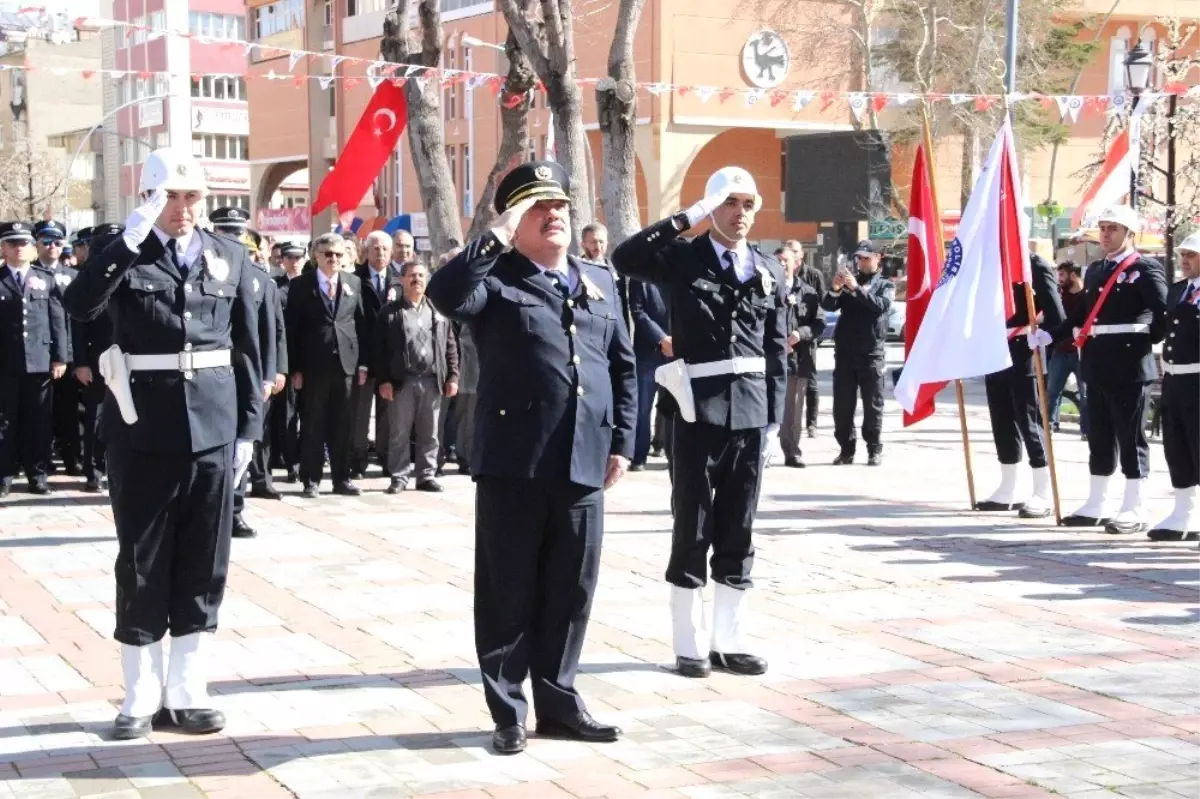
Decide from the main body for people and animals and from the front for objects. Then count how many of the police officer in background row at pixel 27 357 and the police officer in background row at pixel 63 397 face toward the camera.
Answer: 2

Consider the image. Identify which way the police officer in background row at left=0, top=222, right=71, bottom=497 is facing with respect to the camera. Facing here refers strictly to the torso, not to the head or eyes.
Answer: toward the camera

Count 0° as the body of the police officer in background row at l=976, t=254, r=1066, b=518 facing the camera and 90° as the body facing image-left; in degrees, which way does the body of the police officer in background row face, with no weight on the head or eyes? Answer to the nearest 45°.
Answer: approximately 45°

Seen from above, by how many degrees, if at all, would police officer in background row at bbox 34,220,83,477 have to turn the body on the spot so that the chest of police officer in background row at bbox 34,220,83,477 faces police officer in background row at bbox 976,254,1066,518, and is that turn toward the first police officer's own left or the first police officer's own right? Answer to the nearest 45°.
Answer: approximately 45° to the first police officer's own left

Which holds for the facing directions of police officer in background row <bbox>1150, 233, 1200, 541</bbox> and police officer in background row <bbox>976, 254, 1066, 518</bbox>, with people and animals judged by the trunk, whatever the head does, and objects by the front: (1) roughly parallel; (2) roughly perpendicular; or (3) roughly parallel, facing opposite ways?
roughly parallel

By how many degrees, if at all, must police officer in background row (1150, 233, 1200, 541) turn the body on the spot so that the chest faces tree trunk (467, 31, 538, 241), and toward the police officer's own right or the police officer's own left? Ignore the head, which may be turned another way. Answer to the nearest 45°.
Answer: approximately 90° to the police officer's own right

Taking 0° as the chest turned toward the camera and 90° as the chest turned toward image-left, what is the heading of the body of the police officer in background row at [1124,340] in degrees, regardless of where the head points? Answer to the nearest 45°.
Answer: approximately 45°

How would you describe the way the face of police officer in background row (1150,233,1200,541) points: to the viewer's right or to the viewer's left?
to the viewer's left

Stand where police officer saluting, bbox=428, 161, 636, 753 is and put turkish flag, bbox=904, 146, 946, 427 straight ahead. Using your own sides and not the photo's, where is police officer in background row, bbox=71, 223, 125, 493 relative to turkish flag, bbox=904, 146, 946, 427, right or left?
left

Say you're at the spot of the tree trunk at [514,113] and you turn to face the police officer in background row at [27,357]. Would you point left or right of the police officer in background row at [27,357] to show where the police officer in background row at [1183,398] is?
left

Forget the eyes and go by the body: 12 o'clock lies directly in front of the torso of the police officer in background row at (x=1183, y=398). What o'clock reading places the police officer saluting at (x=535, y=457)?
The police officer saluting is roughly at 11 o'clock from the police officer in background row.

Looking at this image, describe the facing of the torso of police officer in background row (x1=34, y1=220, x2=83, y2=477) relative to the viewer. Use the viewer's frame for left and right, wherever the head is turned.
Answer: facing the viewer

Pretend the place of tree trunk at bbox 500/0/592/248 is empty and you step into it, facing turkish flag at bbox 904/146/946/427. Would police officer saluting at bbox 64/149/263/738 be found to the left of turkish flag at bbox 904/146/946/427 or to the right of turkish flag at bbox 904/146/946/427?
right

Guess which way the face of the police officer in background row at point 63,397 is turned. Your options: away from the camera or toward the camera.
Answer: toward the camera

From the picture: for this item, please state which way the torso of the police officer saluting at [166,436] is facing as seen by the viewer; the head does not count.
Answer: toward the camera

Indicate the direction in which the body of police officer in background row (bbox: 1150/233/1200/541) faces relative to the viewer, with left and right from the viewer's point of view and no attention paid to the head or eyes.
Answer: facing the viewer and to the left of the viewer

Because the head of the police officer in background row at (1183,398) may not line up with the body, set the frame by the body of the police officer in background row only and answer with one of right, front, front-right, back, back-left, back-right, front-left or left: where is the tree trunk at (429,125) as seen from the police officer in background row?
right
